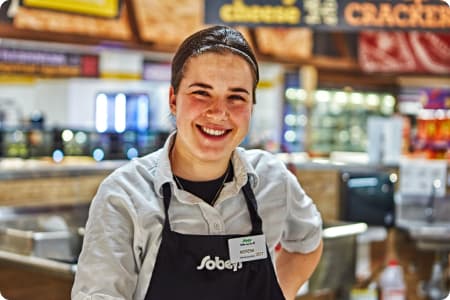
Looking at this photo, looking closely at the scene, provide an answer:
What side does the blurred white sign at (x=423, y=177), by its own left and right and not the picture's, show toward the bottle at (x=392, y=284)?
front

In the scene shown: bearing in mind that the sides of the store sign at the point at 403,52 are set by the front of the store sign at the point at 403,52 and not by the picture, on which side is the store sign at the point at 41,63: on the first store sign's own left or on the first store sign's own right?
on the first store sign's own right

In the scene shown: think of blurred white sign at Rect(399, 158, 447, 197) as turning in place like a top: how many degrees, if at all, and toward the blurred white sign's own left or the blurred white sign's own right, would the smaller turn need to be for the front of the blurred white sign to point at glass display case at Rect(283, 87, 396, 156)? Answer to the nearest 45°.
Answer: approximately 180°

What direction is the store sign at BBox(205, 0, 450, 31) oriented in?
toward the camera

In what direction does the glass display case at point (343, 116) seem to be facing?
toward the camera

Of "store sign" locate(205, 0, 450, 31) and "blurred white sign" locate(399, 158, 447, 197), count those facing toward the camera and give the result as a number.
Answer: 2

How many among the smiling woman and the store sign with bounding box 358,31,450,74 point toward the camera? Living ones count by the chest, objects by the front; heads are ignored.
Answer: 2

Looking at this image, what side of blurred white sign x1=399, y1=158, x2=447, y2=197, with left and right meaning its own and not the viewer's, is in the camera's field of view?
front

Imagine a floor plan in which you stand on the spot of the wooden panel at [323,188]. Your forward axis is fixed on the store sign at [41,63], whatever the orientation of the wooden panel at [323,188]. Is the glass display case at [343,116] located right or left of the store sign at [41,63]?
right

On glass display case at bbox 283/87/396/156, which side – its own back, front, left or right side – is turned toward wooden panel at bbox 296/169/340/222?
front
